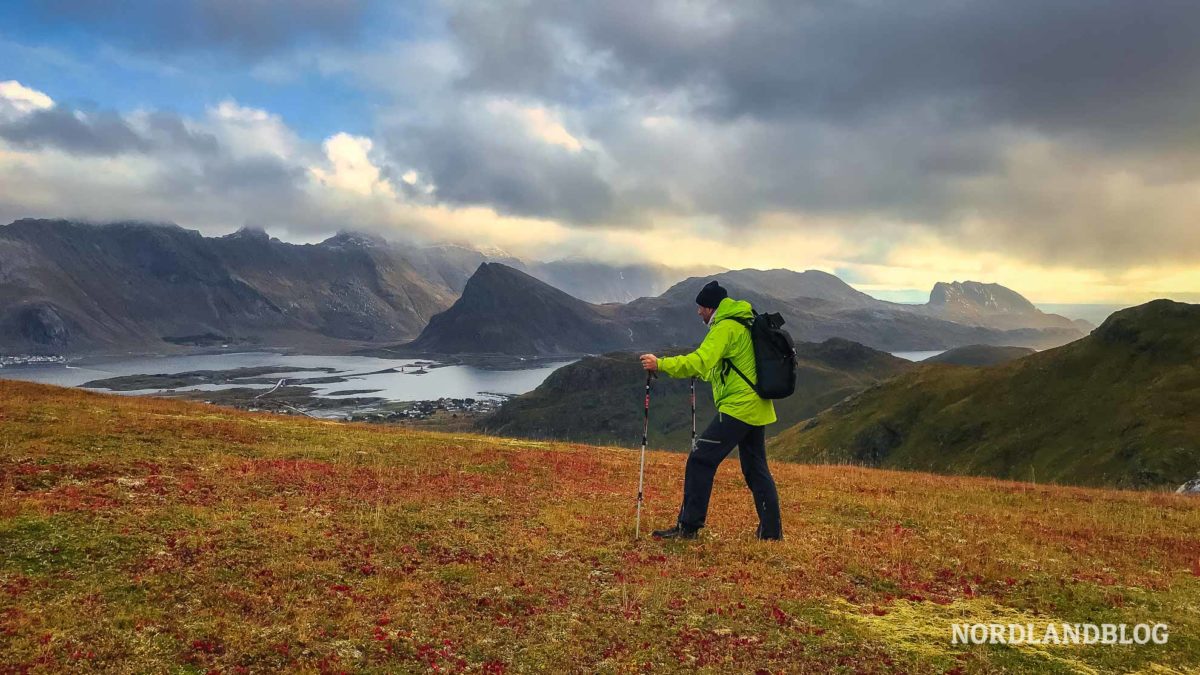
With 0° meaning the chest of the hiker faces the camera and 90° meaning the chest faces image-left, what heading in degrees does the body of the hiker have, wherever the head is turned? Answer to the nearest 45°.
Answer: approximately 90°
